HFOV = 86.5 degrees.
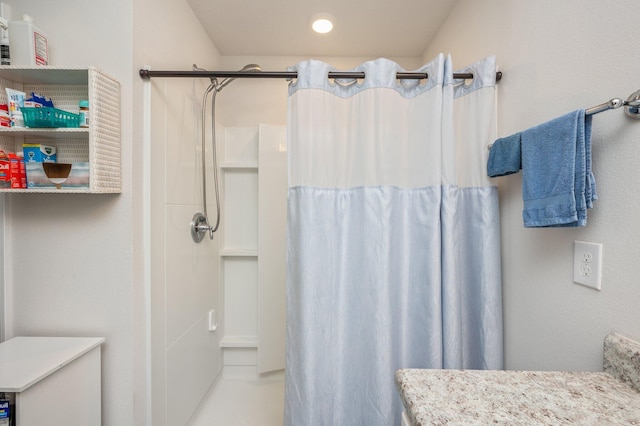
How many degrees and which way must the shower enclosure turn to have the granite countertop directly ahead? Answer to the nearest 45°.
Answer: approximately 45° to its left

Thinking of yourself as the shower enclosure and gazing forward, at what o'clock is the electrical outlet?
The electrical outlet is roughly at 11 o'clock from the shower enclosure.

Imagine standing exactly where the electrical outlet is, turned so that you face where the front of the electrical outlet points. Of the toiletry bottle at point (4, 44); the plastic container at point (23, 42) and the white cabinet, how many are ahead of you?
3

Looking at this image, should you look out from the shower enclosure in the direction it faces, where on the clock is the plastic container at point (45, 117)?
The plastic container is roughly at 1 o'clock from the shower enclosure.

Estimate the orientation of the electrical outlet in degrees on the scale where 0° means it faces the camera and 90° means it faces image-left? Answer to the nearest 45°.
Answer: approximately 45°

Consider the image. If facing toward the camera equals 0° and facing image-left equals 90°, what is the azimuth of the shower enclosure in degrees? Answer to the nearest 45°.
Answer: approximately 0°

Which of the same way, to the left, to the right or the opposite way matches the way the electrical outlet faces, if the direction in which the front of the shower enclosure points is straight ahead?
to the right
